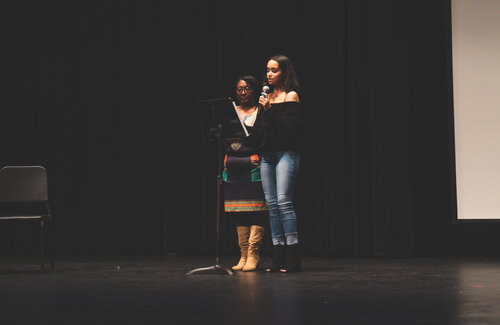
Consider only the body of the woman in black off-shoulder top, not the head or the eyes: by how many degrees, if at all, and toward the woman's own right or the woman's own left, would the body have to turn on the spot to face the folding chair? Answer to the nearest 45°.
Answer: approximately 45° to the woman's own right

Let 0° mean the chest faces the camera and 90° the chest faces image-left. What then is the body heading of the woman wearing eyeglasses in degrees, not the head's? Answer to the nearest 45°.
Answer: approximately 45°

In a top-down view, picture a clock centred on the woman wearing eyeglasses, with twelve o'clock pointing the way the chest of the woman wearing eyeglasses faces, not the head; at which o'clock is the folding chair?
The folding chair is roughly at 2 o'clock from the woman wearing eyeglasses.

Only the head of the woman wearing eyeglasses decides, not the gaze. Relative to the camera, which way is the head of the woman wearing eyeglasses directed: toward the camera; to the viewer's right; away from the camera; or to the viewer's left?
toward the camera

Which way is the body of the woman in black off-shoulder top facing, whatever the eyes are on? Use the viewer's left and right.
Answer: facing the viewer and to the left of the viewer

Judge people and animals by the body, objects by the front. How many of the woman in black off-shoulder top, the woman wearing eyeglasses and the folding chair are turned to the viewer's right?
0

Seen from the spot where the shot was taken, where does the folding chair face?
facing the viewer

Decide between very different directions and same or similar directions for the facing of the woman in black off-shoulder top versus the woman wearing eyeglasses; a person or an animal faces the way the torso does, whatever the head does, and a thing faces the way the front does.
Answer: same or similar directions

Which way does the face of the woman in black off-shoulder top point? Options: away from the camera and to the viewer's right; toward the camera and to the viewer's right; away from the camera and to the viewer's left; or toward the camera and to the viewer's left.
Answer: toward the camera and to the viewer's left

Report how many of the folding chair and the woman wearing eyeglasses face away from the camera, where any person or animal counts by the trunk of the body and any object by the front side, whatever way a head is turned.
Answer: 0

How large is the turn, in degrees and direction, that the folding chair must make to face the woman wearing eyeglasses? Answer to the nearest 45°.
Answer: approximately 45° to its left
